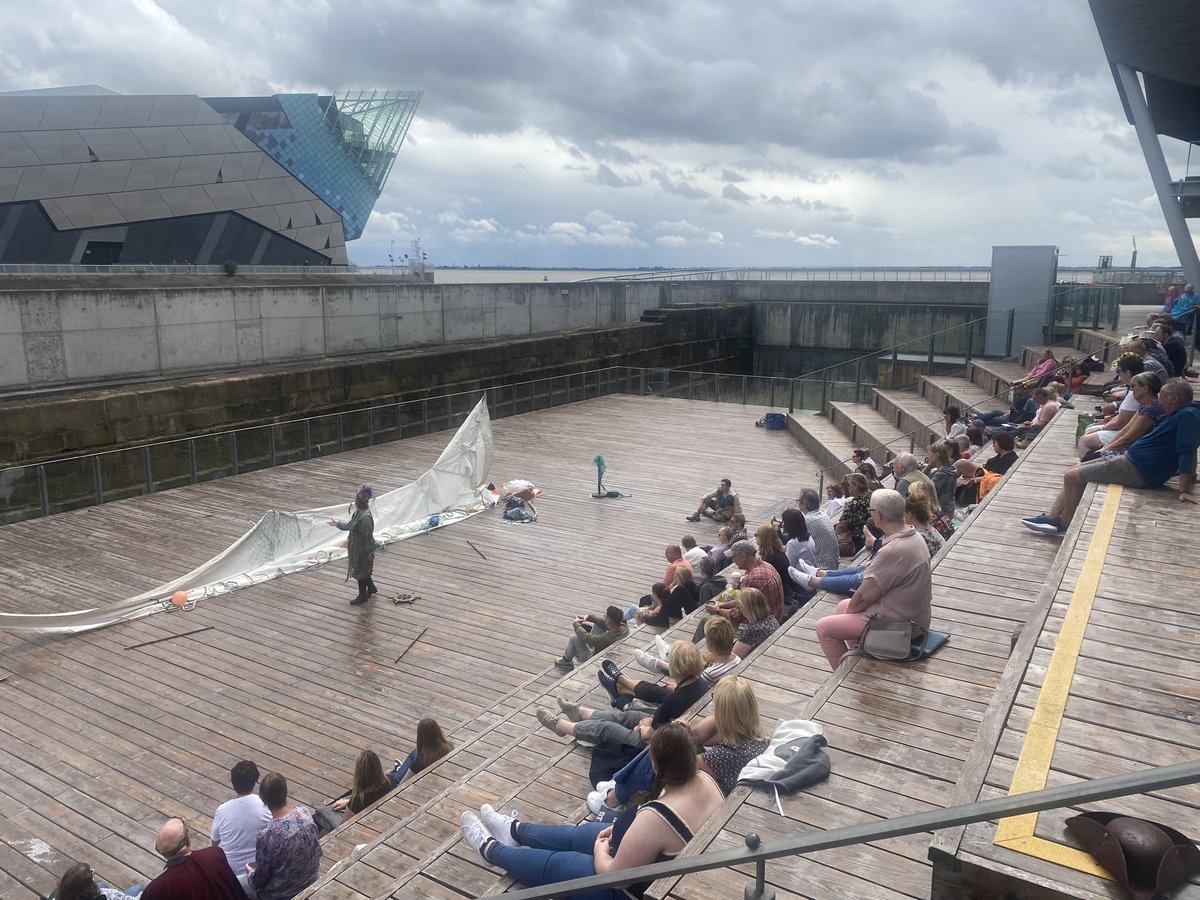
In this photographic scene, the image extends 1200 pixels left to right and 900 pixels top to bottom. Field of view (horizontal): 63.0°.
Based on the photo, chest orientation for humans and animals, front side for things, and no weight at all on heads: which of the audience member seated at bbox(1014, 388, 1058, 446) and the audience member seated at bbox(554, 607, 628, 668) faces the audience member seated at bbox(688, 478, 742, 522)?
the audience member seated at bbox(1014, 388, 1058, 446)

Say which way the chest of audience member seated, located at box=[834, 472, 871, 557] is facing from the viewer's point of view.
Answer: to the viewer's left

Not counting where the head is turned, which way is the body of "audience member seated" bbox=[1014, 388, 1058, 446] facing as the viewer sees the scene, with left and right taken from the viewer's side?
facing to the left of the viewer

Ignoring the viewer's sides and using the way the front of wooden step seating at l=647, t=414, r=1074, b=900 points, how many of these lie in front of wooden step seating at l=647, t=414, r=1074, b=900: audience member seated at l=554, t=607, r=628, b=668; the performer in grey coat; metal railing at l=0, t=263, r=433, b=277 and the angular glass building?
4

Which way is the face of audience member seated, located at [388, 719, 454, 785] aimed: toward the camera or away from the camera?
away from the camera

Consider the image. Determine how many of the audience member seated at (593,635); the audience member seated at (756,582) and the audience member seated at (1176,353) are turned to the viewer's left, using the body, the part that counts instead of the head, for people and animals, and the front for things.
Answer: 3

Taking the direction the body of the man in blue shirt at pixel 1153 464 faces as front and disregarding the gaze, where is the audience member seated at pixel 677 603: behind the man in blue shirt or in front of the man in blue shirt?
in front

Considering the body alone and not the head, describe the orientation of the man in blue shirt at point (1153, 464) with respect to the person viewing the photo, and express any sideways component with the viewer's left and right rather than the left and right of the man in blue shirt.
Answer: facing to the left of the viewer

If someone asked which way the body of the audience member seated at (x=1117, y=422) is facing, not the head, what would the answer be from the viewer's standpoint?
to the viewer's left

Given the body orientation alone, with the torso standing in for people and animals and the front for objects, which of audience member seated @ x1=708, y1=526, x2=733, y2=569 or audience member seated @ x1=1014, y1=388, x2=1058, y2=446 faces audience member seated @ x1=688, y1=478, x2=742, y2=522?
audience member seated @ x1=1014, y1=388, x2=1058, y2=446

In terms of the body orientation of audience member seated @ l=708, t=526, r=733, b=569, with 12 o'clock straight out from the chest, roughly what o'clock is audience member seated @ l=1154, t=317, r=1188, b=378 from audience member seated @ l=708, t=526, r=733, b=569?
audience member seated @ l=1154, t=317, r=1188, b=378 is roughly at 5 o'clock from audience member seated @ l=708, t=526, r=733, b=569.

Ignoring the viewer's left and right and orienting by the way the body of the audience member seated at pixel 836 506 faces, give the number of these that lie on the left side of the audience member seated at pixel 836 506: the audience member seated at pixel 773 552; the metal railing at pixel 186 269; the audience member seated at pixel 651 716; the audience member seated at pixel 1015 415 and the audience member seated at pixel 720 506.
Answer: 2

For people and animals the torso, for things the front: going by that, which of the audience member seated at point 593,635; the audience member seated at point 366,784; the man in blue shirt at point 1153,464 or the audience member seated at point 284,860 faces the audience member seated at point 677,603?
the man in blue shirt

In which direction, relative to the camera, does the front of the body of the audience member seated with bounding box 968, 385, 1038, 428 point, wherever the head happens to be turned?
to the viewer's left

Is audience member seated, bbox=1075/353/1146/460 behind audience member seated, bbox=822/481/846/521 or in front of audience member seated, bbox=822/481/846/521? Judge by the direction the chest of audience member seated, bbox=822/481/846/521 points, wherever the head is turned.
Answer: behind

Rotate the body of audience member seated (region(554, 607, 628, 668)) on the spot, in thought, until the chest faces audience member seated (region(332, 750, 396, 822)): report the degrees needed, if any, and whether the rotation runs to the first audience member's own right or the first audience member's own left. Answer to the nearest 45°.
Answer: approximately 45° to the first audience member's own left
